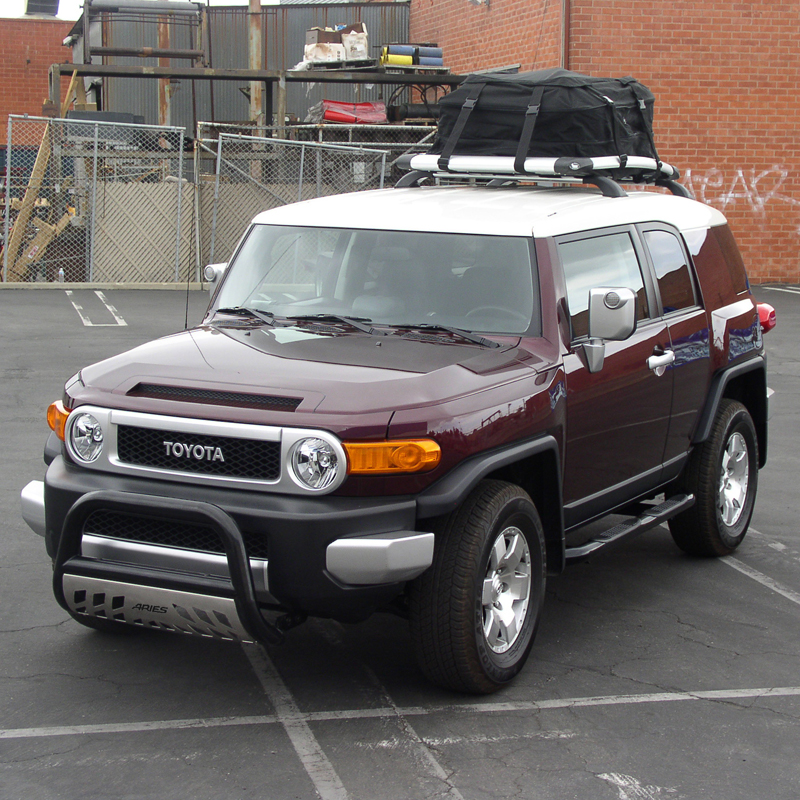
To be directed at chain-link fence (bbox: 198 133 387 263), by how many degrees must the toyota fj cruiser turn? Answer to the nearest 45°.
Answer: approximately 135° to its right

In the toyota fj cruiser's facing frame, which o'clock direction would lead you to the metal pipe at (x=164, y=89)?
The metal pipe is roughly at 4 o'clock from the toyota fj cruiser.

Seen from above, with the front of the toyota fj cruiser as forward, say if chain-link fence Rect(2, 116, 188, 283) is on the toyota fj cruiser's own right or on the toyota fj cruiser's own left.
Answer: on the toyota fj cruiser's own right

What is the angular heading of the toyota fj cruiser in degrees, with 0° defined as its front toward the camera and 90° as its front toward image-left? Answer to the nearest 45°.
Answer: approximately 45°

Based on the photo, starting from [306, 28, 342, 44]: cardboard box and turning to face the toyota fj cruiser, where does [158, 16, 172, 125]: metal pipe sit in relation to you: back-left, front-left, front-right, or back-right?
back-right

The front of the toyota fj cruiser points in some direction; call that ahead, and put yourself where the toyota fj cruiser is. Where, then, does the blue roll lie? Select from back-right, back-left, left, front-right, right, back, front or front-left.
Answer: back-right

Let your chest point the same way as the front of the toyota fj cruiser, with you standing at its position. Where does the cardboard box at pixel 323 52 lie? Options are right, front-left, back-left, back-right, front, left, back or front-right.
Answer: back-right

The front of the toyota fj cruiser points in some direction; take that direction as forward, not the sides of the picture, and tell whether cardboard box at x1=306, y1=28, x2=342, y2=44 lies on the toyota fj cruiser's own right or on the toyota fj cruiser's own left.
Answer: on the toyota fj cruiser's own right
